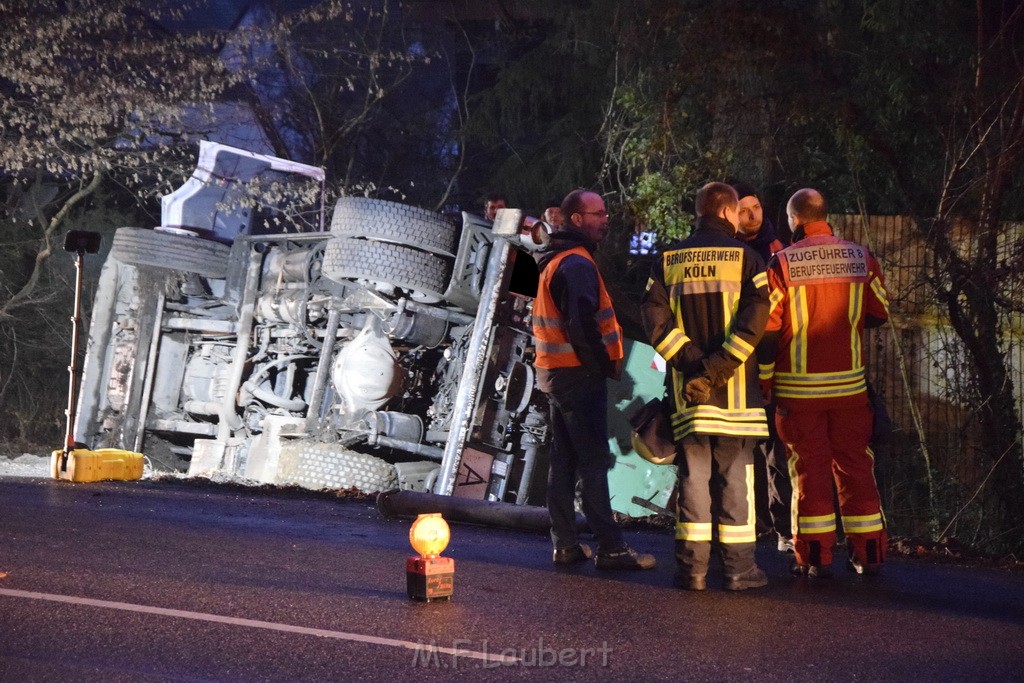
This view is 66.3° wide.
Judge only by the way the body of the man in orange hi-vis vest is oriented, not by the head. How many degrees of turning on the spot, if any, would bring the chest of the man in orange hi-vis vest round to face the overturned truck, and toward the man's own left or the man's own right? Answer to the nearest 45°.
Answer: approximately 135° to the man's own left

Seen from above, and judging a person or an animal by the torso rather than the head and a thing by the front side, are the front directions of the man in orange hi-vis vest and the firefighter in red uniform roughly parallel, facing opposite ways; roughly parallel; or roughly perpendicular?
roughly perpendicular

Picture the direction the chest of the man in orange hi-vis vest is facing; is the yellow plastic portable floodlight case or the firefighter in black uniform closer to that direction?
the firefighter in black uniform

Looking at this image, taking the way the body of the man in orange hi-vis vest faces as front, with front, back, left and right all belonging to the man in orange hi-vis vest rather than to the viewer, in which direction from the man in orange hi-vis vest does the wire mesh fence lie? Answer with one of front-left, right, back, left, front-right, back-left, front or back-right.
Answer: front-left

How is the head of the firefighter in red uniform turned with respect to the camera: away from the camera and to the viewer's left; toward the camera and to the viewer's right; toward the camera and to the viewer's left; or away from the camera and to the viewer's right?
away from the camera and to the viewer's left

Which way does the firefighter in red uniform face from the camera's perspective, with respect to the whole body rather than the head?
away from the camera

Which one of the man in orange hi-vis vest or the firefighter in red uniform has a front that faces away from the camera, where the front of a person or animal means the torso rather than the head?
the firefighter in red uniform

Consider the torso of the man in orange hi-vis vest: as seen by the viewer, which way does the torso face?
to the viewer's right

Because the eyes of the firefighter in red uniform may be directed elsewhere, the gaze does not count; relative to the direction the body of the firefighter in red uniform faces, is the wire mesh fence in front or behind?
in front

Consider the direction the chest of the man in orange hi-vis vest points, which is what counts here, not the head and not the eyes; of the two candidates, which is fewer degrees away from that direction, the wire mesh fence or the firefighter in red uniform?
the firefighter in red uniform

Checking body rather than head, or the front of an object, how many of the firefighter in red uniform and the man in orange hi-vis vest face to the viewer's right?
1

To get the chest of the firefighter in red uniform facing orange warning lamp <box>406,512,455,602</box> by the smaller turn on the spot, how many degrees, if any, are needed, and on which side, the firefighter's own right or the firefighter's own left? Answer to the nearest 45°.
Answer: approximately 135° to the firefighter's own left
